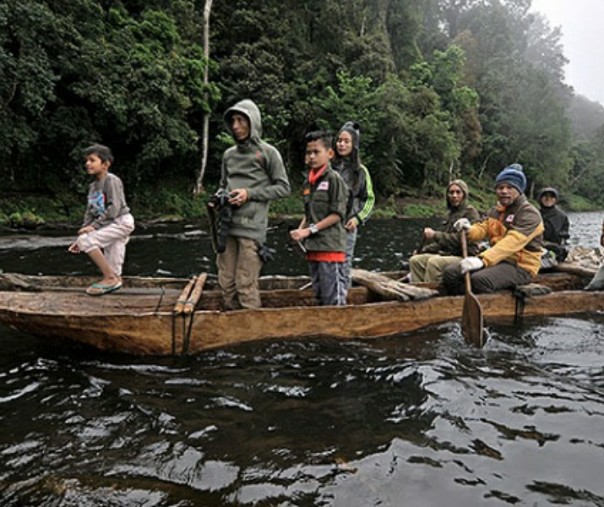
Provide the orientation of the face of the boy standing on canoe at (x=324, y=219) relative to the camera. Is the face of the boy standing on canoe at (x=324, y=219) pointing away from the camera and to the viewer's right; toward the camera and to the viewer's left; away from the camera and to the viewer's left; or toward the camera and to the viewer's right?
toward the camera and to the viewer's left

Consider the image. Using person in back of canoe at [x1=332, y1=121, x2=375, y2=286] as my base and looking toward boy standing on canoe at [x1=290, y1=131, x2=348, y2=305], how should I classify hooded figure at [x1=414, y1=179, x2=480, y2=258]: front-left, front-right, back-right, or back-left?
back-left

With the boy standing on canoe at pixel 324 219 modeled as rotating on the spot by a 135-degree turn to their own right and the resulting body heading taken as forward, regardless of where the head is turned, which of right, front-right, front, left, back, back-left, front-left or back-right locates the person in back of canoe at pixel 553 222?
front-right

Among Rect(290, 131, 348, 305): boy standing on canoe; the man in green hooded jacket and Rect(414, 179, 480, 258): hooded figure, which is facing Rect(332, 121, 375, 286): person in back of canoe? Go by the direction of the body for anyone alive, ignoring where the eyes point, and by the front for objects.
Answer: the hooded figure

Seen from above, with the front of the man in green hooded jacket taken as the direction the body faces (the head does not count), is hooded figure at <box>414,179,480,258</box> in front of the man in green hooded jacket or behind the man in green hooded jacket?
behind

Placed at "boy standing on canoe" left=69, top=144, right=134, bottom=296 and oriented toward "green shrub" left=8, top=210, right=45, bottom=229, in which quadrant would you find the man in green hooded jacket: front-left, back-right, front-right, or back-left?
back-right

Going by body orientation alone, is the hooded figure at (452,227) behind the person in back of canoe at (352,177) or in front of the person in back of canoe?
behind

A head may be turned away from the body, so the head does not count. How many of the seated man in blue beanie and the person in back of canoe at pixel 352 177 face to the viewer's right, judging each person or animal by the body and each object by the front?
0

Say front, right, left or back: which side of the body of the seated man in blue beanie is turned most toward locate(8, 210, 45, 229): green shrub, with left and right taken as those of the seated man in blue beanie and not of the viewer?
right

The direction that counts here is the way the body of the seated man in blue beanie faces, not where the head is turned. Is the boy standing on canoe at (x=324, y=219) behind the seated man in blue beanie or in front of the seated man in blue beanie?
in front

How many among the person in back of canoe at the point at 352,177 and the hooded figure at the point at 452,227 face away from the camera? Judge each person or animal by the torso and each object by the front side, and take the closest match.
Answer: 0

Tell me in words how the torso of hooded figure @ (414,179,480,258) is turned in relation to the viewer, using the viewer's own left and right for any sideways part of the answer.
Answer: facing the viewer and to the left of the viewer

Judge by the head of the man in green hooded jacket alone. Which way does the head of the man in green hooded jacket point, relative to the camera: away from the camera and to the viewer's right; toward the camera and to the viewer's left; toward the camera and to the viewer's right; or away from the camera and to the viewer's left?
toward the camera and to the viewer's left

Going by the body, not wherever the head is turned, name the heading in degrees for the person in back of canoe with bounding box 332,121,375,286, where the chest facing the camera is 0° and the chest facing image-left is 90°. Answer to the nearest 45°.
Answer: approximately 45°
